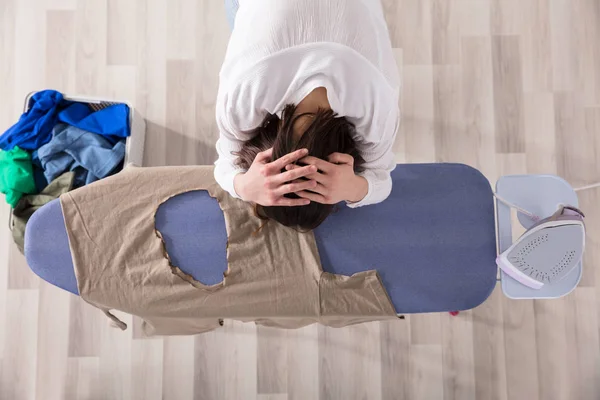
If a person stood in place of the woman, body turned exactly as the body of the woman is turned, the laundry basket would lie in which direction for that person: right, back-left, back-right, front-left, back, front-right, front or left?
back-right

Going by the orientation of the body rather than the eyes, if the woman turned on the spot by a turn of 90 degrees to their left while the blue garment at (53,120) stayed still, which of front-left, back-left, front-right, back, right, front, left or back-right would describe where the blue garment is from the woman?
back-left

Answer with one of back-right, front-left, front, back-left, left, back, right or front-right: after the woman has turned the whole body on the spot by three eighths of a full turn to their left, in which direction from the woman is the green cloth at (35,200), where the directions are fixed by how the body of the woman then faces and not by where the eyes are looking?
left

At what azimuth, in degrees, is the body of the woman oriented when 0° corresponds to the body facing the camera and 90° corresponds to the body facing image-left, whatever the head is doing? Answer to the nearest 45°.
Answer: approximately 0°

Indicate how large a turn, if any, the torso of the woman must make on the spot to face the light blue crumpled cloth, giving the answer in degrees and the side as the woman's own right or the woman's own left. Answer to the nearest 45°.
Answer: approximately 135° to the woman's own right
